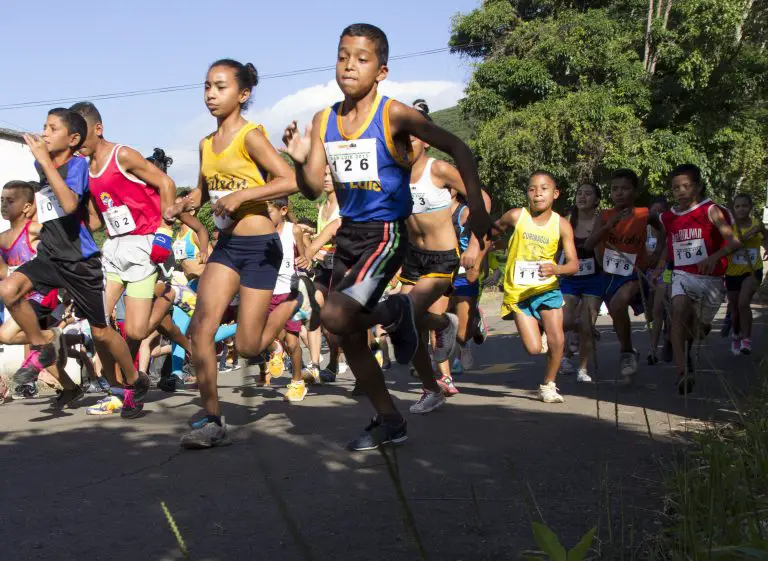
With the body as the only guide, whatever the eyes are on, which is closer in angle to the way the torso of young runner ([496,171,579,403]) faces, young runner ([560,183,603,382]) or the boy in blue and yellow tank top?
the boy in blue and yellow tank top

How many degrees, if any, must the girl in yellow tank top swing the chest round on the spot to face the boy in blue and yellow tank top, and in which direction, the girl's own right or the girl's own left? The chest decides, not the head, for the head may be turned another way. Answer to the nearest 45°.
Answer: approximately 90° to the girl's own left

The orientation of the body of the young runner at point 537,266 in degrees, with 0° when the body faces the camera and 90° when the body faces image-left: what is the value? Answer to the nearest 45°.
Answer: approximately 0°

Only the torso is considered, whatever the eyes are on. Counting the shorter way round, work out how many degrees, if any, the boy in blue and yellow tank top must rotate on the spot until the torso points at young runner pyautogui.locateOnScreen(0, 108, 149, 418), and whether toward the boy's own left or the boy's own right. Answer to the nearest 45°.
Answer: approximately 90° to the boy's own right

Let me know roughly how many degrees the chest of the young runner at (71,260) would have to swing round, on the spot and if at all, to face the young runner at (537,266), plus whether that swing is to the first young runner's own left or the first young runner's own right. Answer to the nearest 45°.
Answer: approximately 135° to the first young runner's own left

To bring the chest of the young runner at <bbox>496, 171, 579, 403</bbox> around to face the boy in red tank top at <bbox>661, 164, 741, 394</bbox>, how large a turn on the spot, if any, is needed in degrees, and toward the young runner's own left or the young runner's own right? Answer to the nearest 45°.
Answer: approximately 90° to the young runner's own left

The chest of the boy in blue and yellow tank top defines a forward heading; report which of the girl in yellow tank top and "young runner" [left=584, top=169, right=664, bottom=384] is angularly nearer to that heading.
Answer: the girl in yellow tank top

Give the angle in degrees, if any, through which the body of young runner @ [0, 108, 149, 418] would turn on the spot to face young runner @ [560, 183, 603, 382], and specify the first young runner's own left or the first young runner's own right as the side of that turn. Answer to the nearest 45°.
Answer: approximately 135° to the first young runner's own left

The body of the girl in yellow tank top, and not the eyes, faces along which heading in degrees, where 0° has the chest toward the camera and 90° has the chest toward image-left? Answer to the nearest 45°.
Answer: approximately 45°

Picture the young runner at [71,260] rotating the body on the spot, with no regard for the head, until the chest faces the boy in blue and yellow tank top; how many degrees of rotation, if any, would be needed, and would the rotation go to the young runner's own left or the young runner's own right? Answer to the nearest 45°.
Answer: approximately 90° to the young runner's own left

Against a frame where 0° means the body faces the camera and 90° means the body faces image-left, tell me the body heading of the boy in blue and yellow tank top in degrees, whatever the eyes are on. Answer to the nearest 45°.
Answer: approximately 45°

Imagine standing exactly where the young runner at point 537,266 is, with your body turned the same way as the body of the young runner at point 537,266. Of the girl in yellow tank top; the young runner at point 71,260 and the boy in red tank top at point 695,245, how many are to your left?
1
